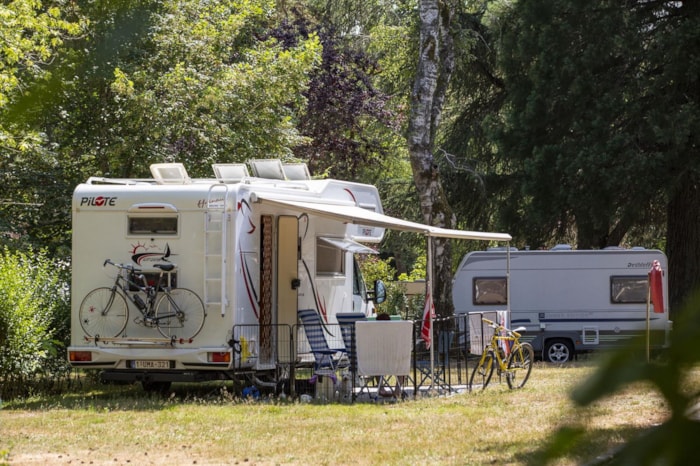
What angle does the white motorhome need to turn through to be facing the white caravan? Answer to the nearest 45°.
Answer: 0° — it already faces it

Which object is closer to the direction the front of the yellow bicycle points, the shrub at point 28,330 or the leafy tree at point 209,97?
the shrub

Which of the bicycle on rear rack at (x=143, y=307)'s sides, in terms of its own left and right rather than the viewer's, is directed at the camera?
left

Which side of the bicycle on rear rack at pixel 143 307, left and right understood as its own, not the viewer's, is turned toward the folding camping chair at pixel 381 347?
back

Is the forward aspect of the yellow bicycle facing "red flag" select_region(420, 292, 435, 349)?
yes

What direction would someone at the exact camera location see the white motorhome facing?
facing away from the viewer and to the right of the viewer

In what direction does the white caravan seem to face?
to the viewer's left

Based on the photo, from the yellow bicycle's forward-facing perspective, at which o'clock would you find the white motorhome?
The white motorhome is roughly at 1 o'clock from the yellow bicycle.

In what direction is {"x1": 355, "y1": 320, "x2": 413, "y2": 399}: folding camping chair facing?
away from the camera
